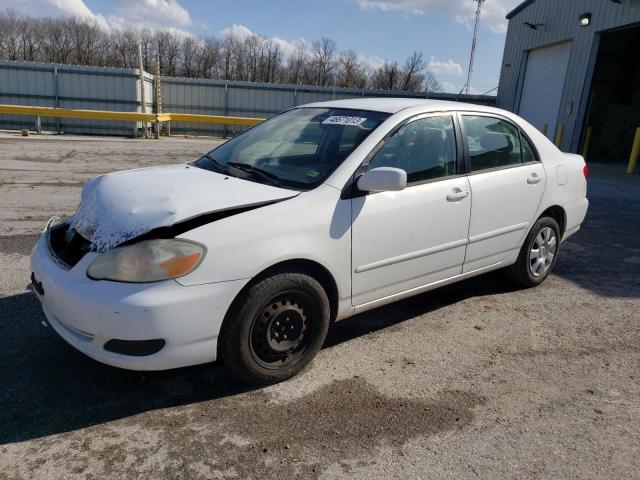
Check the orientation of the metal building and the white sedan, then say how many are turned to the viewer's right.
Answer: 0

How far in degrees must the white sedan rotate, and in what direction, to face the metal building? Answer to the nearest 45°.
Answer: approximately 180°

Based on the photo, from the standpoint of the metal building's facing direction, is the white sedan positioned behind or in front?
in front

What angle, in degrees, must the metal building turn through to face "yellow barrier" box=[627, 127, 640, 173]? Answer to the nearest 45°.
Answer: approximately 45° to its left

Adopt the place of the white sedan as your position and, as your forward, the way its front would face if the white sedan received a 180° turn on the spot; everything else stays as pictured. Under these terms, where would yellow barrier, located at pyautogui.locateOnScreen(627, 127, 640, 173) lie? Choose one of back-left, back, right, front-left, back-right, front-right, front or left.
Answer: front
